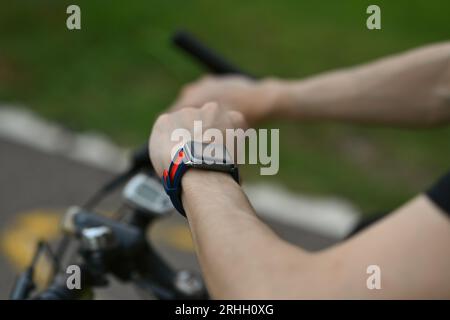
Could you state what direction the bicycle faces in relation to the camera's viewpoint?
facing away from the viewer and to the left of the viewer
